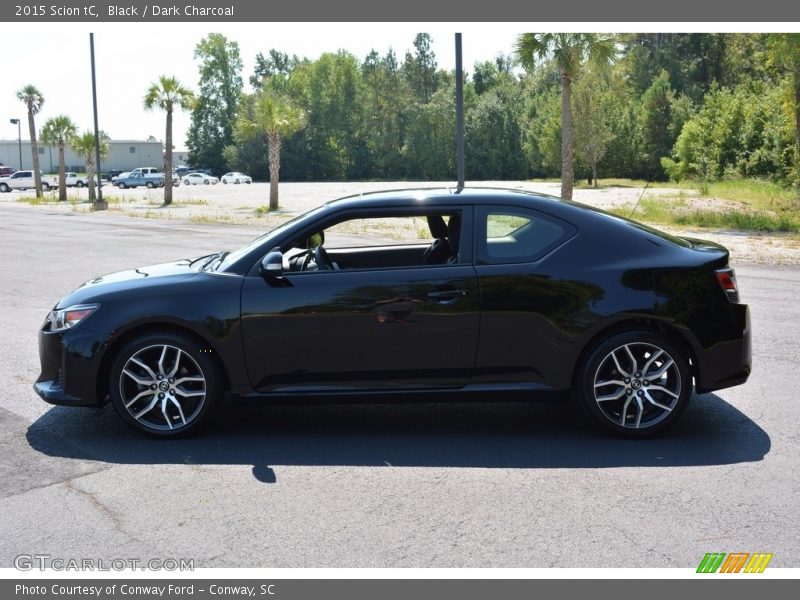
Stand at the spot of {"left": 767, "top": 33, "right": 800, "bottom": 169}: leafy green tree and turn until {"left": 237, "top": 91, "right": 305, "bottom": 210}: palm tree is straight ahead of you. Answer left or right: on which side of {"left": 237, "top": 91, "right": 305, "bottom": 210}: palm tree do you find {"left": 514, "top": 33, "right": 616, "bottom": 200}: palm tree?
left

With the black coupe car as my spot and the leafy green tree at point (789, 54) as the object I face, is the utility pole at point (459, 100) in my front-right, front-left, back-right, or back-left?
front-left

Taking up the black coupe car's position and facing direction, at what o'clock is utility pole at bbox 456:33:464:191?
The utility pole is roughly at 3 o'clock from the black coupe car.

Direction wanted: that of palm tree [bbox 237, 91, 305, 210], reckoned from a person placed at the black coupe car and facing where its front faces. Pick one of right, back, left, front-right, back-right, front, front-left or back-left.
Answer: right

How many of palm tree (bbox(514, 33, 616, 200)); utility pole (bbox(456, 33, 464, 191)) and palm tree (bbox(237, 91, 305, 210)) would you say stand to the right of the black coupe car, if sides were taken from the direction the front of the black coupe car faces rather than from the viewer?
3

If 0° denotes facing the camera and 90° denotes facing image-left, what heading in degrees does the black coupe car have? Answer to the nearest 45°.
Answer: approximately 90°

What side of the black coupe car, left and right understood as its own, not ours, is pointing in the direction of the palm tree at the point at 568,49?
right

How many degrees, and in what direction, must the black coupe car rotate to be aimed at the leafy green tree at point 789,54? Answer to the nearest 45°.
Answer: approximately 135° to its right
